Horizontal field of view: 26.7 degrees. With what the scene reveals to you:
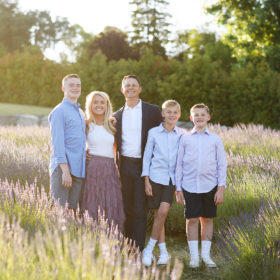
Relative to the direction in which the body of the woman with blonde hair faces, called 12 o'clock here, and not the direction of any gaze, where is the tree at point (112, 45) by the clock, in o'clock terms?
The tree is roughly at 6 o'clock from the woman with blonde hair.

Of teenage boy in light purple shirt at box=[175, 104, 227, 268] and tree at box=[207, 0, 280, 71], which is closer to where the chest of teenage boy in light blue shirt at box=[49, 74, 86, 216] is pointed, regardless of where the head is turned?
the teenage boy in light purple shirt

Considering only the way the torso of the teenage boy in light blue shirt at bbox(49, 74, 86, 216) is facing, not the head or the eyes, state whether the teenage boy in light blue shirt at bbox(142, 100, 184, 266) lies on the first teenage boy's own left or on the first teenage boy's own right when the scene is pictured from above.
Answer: on the first teenage boy's own left

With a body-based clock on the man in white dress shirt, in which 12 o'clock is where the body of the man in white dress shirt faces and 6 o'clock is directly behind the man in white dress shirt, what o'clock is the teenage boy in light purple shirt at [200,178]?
The teenage boy in light purple shirt is roughly at 10 o'clock from the man in white dress shirt.

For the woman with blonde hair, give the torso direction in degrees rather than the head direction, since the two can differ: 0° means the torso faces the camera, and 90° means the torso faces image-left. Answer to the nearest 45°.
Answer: approximately 0°

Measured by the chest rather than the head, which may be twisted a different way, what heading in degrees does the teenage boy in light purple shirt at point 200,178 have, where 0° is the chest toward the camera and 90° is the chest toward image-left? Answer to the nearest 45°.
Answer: approximately 0°

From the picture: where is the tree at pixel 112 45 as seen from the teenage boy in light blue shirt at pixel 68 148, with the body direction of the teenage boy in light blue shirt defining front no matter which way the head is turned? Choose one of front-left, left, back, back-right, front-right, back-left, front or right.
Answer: back-left

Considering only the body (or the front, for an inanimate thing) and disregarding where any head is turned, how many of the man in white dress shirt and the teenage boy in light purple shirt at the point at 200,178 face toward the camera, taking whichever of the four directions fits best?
2
